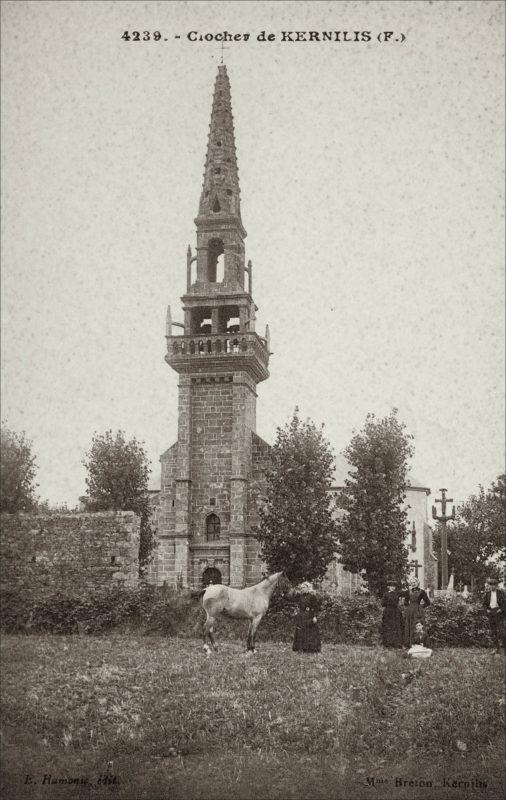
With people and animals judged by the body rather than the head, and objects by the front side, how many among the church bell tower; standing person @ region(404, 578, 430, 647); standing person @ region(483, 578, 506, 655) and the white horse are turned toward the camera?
3

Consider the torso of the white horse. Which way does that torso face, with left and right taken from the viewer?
facing to the right of the viewer

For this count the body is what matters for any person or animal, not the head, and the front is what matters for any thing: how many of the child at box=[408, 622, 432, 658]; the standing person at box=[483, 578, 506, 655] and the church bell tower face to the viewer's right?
0

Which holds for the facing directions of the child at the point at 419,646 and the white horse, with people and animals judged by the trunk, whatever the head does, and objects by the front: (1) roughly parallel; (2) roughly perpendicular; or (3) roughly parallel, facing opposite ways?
roughly perpendicular

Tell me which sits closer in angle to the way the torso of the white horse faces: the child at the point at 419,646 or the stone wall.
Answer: the child

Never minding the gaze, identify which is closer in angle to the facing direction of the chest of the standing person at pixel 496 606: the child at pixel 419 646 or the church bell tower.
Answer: the child

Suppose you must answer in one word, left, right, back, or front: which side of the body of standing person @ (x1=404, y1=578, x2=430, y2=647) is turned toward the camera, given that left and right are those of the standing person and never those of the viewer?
front

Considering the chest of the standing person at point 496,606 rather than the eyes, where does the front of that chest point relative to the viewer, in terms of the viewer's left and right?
facing the viewer

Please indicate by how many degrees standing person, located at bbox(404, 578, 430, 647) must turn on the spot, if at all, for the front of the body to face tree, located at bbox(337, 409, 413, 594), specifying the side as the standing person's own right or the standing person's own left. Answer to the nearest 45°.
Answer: approximately 180°

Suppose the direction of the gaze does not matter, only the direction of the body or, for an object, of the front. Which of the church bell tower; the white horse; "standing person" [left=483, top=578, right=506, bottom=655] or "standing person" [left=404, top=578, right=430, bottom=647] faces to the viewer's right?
the white horse

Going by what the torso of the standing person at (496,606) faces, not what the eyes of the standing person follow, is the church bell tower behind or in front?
behind
